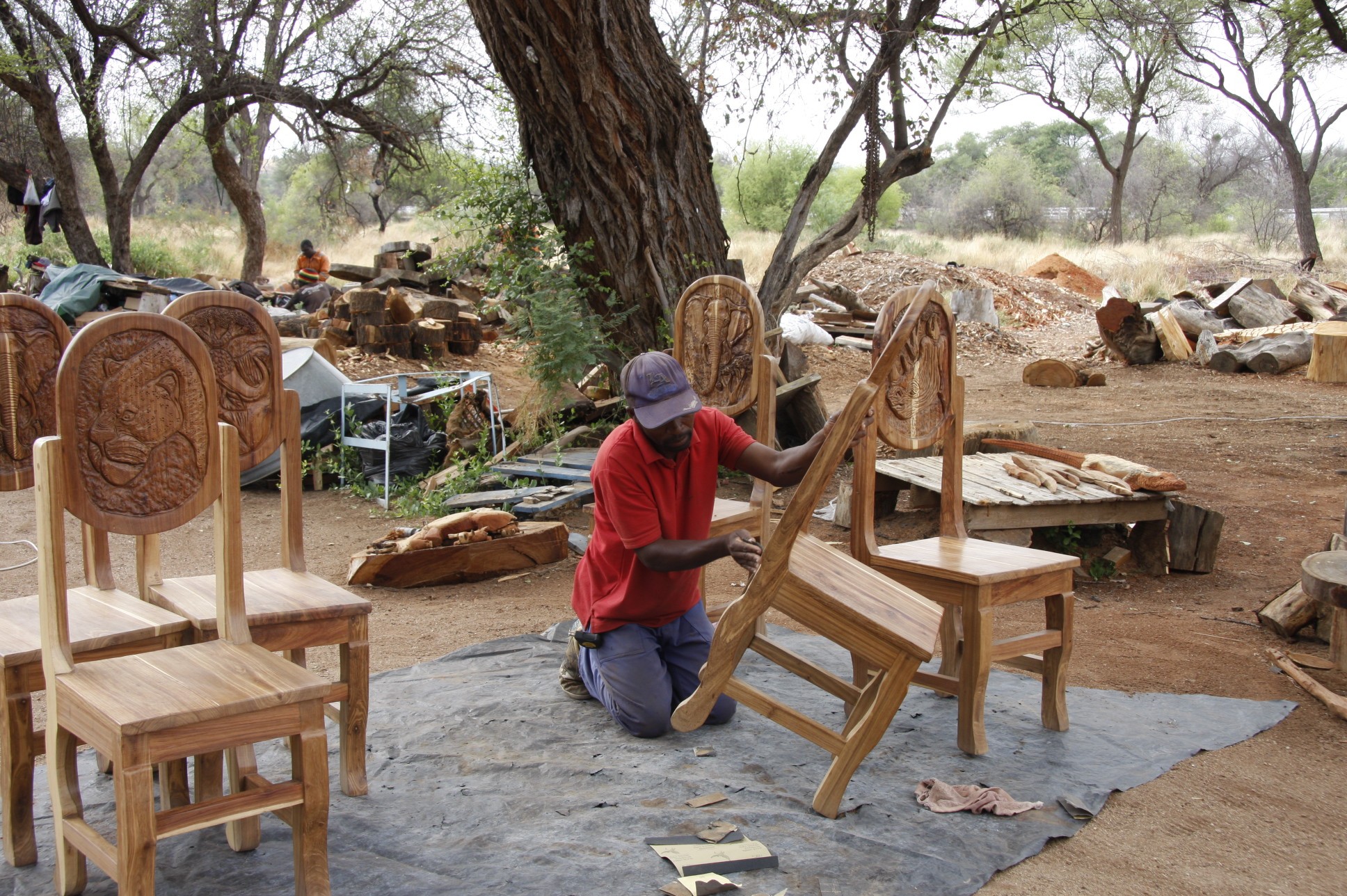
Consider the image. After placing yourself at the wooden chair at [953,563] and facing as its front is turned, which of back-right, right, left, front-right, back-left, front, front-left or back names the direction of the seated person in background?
back

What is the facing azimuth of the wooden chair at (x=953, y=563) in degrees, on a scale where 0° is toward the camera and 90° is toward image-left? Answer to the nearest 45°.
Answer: approximately 315°

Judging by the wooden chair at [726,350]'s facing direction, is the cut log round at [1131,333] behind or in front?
behind

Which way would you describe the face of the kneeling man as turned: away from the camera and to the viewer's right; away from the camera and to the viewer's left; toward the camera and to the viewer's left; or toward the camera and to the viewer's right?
toward the camera and to the viewer's right

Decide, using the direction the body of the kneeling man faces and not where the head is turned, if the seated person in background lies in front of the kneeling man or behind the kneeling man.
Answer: behind

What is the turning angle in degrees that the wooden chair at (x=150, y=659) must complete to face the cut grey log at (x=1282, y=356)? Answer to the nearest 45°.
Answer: approximately 90° to its left
